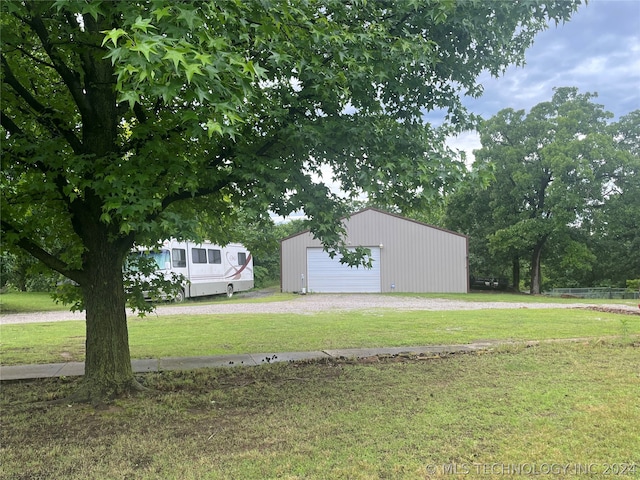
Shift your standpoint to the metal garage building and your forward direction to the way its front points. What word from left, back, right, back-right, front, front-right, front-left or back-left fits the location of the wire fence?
left

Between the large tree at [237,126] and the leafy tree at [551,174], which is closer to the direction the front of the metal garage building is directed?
the large tree

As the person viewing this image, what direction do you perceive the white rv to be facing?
facing the viewer and to the left of the viewer

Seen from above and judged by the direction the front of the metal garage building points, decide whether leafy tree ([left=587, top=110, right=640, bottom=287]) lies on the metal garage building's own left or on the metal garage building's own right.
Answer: on the metal garage building's own left

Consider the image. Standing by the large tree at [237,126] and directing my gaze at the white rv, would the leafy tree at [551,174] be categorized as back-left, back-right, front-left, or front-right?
front-right

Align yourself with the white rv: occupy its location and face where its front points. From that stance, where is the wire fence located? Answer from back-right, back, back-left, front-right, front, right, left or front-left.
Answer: back-left

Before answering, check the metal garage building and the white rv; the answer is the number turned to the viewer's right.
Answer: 0

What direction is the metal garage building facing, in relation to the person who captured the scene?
facing the viewer

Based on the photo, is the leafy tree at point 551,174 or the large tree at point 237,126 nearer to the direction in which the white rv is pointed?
the large tree

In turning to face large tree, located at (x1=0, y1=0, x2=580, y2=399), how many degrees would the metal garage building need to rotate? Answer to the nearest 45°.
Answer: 0° — it already faces it
